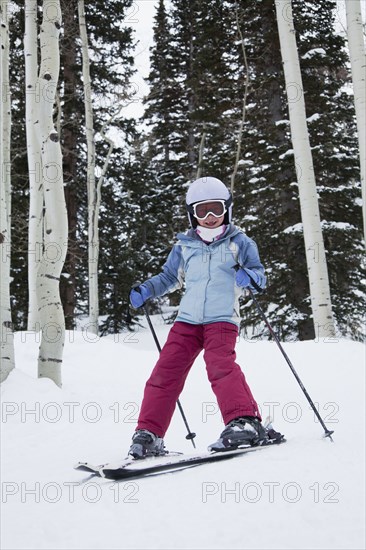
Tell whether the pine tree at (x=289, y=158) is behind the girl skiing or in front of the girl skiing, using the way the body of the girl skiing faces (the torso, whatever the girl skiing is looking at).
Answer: behind

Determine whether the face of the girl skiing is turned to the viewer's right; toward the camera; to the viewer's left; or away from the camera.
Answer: toward the camera

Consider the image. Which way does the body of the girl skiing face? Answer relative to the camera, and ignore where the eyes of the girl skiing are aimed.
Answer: toward the camera
